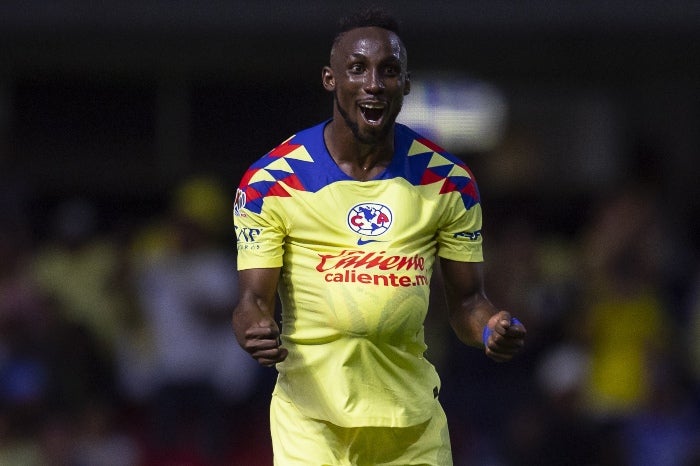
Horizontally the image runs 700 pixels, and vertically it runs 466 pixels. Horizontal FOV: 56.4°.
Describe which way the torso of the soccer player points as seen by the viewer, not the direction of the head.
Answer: toward the camera
